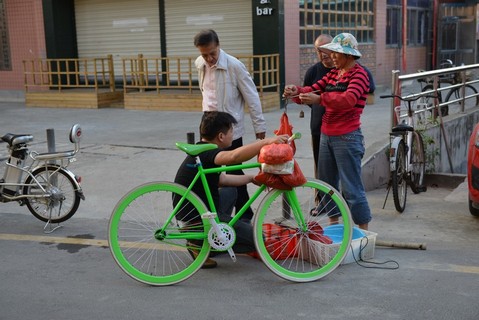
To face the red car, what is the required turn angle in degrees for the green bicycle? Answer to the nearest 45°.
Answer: approximately 45° to its left

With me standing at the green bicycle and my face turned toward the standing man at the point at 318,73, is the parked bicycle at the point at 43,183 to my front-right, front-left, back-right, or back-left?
front-left

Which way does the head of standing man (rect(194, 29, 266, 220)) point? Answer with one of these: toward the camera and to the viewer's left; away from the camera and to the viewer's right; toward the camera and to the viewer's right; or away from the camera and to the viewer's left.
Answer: toward the camera and to the viewer's right

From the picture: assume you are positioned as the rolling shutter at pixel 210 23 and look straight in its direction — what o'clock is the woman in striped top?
The woman in striped top is roughly at 12 o'clock from the rolling shutter.

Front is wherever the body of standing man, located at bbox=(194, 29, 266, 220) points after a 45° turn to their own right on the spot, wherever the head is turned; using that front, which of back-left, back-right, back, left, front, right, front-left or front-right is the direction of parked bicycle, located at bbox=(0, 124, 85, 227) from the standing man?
front

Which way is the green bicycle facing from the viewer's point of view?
to the viewer's right

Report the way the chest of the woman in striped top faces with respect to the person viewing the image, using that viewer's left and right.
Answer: facing the viewer and to the left of the viewer

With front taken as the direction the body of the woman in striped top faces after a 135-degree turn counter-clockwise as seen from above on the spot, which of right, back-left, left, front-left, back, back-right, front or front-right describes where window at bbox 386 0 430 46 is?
left

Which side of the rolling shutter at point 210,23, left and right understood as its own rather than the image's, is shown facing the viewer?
front

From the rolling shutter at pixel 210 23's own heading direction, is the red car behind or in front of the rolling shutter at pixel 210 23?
in front

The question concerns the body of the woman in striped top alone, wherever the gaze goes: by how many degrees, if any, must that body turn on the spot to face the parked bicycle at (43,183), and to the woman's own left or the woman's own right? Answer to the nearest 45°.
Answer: approximately 45° to the woman's own right

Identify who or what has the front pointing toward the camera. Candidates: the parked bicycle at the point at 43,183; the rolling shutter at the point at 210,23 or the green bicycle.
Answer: the rolling shutter

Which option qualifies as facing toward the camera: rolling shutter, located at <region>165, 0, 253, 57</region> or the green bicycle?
the rolling shutter
